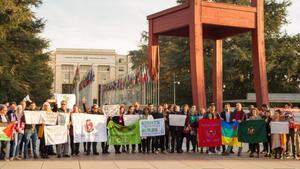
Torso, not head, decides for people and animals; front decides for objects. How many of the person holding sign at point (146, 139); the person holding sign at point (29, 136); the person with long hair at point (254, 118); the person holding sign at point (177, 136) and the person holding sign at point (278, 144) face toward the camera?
5

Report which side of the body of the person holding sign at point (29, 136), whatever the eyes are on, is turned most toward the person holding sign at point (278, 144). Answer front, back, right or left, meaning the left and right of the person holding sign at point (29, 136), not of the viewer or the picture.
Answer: left

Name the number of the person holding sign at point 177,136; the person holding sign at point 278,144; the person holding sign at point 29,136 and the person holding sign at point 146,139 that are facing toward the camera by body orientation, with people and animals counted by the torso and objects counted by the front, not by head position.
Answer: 4

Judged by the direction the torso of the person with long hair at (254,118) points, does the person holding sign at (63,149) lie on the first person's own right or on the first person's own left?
on the first person's own right

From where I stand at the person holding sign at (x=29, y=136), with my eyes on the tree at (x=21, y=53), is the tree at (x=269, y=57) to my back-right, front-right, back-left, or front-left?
front-right

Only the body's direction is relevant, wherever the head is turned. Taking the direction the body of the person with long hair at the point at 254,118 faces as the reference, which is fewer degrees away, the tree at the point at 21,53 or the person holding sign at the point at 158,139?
the person holding sign

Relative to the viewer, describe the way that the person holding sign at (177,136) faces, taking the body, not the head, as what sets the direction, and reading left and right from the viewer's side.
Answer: facing the viewer

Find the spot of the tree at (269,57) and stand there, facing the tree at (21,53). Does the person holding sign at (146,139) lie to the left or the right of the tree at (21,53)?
left

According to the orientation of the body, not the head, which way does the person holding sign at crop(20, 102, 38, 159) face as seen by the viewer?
toward the camera

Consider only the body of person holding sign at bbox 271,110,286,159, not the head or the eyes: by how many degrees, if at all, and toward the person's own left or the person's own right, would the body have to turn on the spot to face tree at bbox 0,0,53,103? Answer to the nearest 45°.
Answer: approximately 135° to the person's own right

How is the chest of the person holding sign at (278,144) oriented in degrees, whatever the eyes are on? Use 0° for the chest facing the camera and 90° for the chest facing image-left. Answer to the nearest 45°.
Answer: approximately 0°
